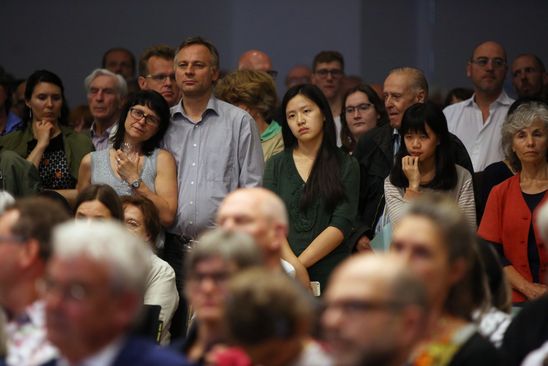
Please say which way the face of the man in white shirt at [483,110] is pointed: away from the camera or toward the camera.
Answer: toward the camera

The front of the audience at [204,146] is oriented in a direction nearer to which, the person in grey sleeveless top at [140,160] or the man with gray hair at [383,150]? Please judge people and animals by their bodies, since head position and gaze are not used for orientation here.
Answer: the person in grey sleeveless top

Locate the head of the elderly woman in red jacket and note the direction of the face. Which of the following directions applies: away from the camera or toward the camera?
toward the camera

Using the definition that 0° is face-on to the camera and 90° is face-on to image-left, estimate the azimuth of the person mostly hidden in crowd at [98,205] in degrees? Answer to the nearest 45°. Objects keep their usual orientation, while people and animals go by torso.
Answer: approximately 45°

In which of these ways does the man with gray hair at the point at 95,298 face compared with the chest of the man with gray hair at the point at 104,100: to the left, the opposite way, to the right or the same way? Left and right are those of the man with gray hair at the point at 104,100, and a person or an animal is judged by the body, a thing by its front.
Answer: the same way

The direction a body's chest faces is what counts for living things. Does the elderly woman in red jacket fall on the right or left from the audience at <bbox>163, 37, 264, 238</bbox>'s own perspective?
on their left

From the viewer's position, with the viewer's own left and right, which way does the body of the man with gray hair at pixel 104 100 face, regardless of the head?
facing the viewer and to the left of the viewer

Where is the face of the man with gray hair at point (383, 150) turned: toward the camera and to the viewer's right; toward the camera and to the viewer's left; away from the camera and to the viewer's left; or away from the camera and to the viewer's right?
toward the camera and to the viewer's left

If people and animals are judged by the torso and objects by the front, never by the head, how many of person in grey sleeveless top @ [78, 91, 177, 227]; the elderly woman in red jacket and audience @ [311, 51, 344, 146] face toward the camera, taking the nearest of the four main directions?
3

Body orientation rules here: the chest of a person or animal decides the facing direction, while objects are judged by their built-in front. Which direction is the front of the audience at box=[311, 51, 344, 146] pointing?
toward the camera

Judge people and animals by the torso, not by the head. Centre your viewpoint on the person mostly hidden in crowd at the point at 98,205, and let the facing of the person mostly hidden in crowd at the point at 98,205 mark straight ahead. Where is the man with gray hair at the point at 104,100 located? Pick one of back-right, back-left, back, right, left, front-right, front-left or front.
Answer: back-right

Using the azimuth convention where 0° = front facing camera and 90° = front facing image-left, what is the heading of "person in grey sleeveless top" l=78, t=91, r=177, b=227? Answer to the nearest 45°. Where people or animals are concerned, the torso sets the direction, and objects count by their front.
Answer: approximately 0°
